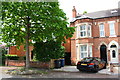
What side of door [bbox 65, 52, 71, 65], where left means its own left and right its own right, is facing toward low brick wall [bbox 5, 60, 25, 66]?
right

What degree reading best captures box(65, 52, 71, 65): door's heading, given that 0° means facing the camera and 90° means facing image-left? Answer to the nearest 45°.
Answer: approximately 0°
